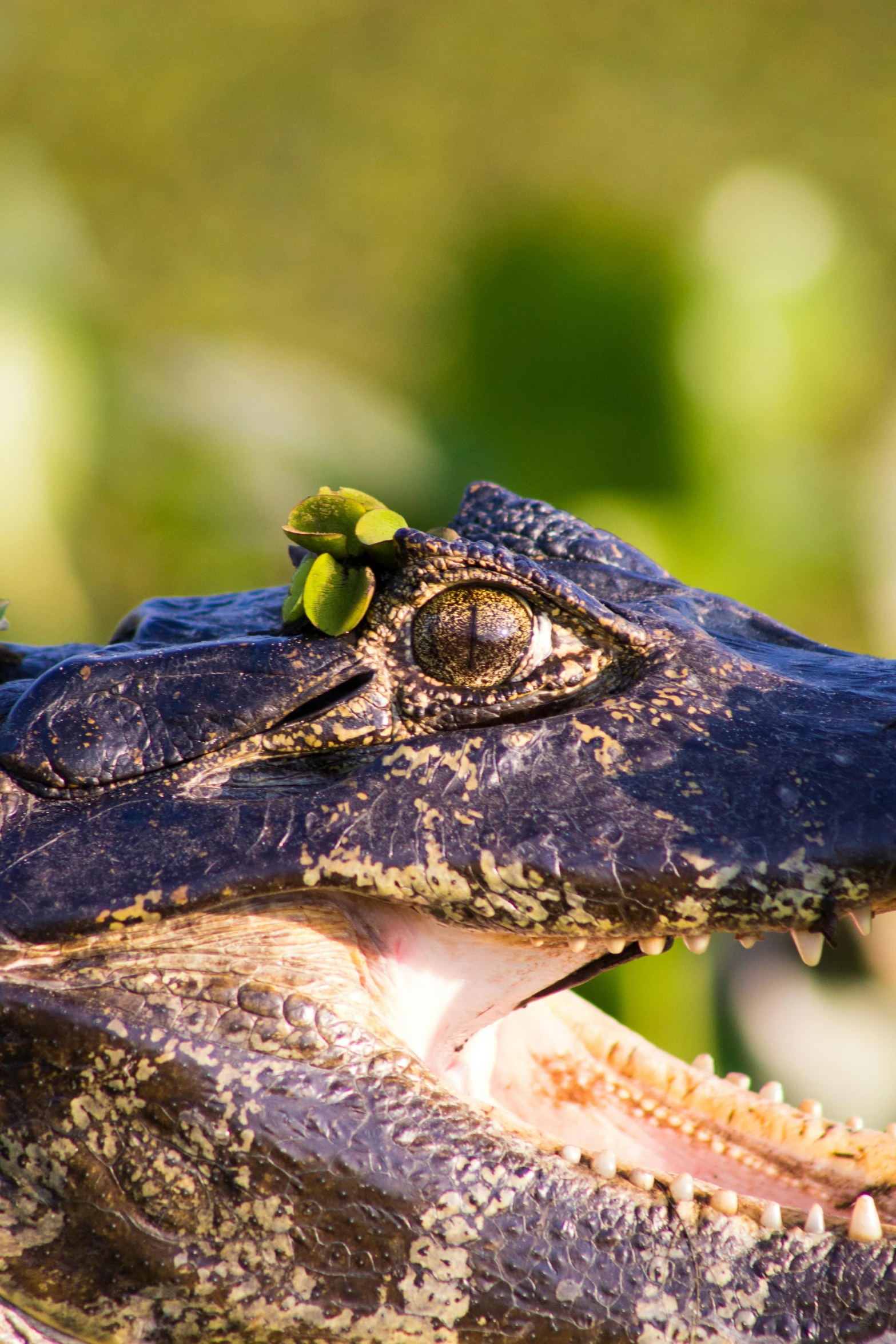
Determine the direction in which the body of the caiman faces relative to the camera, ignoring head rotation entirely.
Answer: to the viewer's right
